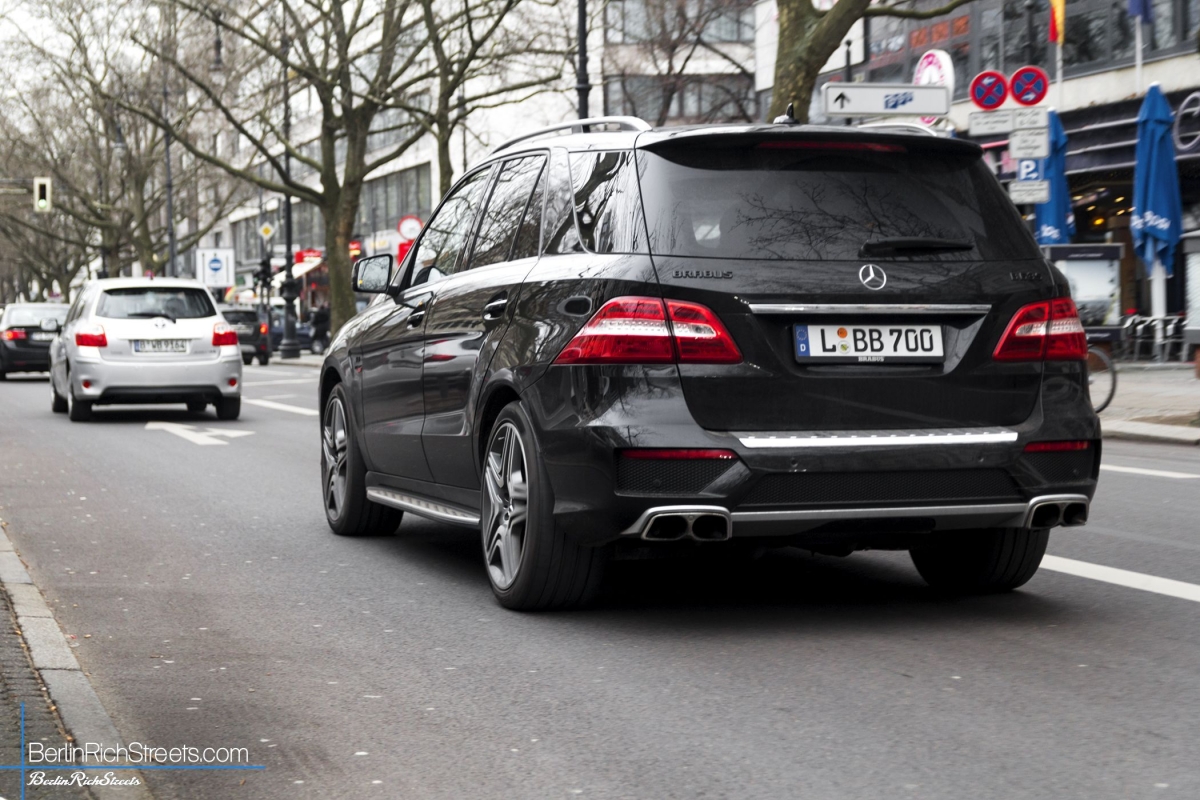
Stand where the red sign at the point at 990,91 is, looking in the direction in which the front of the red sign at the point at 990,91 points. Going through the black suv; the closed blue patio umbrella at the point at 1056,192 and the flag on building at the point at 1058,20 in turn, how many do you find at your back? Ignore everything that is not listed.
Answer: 2

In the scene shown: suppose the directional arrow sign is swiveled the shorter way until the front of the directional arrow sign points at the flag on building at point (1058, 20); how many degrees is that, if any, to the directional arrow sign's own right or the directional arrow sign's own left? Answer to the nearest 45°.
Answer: approximately 180°

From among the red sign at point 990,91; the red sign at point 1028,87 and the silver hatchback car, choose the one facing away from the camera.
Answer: the silver hatchback car

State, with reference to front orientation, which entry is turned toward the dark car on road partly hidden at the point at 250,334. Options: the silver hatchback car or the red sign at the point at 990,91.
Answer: the silver hatchback car

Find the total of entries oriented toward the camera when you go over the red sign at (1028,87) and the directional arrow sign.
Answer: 2

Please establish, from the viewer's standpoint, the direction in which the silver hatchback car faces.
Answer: facing away from the viewer

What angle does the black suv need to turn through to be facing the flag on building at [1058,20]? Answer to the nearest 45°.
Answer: approximately 45° to its right

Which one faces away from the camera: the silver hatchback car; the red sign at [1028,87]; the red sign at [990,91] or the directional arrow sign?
the silver hatchback car

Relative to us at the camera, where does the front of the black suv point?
facing away from the viewer and to the left of the viewer
